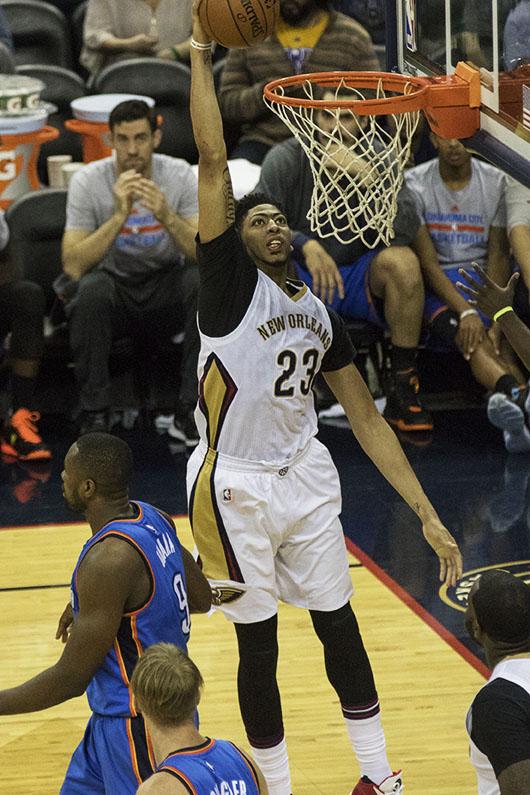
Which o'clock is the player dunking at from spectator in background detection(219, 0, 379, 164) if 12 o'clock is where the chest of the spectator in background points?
The player dunking is roughly at 12 o'clock from the spectator in background.

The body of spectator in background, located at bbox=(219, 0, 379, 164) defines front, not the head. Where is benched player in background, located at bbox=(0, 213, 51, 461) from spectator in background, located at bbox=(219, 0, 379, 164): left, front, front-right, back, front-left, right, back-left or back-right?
front-right

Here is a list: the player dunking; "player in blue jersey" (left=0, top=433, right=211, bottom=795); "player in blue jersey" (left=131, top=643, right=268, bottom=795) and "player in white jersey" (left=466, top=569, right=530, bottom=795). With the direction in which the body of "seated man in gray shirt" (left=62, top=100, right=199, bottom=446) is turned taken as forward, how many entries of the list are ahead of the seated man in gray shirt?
4

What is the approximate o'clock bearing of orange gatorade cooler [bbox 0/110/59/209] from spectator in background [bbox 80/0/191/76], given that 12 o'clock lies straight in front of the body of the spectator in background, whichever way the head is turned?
The orange gatorade cooler is roughly at 1 o'clock from the spectator in background.

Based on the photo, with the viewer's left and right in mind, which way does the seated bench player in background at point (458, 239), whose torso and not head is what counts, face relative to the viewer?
facing the viewer

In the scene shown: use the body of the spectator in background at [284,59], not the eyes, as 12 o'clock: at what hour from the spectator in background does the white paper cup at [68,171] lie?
The white paper cup is roughly at 2 o'clock from the spectator in background.

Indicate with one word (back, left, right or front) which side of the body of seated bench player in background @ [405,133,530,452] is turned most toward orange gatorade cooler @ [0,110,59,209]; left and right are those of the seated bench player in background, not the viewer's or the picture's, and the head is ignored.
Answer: right

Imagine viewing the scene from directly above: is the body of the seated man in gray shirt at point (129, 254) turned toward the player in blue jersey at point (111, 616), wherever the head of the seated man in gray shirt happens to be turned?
yes
